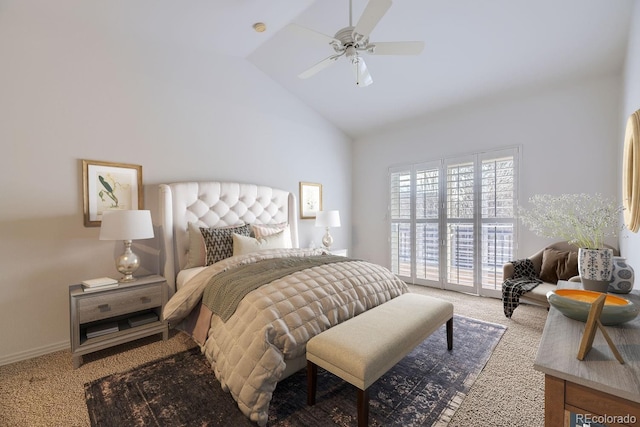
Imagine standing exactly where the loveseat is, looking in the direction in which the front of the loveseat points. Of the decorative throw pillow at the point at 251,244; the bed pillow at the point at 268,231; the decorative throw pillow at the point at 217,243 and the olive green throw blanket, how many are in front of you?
4

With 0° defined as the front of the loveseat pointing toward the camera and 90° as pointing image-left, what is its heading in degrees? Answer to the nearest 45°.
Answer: approximately 45°

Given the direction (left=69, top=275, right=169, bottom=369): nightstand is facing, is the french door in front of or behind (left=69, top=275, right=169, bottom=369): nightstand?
in front

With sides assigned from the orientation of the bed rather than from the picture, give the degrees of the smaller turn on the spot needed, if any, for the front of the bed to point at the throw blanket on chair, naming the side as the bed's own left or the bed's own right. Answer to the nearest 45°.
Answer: approximately 45° to the bed's own left

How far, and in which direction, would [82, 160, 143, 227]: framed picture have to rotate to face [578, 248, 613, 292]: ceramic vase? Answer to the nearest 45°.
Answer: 0° — it already faces it

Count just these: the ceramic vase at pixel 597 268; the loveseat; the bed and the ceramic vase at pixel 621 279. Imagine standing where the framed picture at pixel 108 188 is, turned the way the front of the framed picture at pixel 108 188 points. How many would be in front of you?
4

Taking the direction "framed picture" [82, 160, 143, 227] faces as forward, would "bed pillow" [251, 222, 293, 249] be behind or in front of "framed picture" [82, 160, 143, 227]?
in front

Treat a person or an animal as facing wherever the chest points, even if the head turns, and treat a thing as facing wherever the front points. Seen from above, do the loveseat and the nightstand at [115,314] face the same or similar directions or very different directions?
very different directions

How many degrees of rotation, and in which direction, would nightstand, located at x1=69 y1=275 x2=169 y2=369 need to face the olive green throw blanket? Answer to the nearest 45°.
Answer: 0° — it already faces it

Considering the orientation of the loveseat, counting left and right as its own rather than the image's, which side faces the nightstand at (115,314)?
front

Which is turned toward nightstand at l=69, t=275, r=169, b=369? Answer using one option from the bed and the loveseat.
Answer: the loveseat

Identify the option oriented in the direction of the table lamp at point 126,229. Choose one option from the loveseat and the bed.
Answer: the loveseat

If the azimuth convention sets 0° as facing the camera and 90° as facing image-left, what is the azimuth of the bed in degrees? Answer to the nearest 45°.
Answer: approximately 315°

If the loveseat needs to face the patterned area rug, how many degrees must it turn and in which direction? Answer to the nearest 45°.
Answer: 0° — it already faces it
